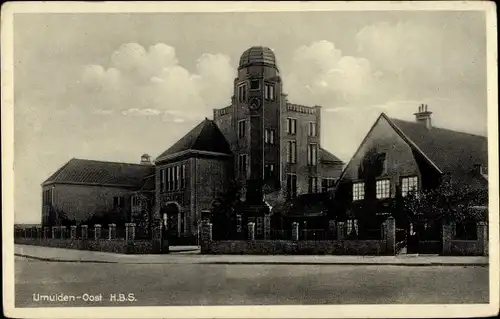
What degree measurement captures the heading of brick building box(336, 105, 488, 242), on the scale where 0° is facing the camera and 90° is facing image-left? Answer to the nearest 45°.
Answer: approximately 45°

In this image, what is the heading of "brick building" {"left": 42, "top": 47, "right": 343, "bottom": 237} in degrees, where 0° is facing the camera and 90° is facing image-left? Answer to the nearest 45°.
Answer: approximately 45°

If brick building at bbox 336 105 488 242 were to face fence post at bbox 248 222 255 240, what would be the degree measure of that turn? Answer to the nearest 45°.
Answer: approximately 45° to its right

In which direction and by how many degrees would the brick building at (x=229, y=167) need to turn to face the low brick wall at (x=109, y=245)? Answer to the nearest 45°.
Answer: approximately 45° to its right

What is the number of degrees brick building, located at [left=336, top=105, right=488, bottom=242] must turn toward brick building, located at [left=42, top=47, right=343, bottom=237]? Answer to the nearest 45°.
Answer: approximately 45° to its right
